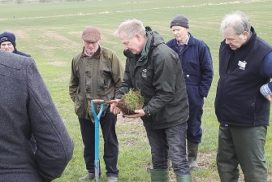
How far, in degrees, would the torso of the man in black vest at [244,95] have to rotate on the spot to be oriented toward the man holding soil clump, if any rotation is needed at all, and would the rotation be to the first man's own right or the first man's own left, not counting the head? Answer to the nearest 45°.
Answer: approximately 45° to the first man's own right

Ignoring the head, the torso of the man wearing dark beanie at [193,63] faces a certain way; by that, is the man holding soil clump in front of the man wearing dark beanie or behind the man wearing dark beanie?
in front

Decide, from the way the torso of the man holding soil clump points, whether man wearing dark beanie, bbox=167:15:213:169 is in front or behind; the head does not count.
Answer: behind

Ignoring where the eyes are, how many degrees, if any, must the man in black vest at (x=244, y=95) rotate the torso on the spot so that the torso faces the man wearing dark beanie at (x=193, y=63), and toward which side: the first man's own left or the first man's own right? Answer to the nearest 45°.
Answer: approximately 90° to the first man's own right

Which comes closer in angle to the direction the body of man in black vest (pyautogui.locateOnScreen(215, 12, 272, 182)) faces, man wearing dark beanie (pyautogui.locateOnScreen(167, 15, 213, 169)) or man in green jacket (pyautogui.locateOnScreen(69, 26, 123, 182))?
the man in green jacket

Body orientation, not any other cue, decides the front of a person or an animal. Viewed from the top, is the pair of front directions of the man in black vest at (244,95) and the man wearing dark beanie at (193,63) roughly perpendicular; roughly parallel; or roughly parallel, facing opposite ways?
roughly parallel

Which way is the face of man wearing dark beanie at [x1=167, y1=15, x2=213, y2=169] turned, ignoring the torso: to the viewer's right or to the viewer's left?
to the viewer's left

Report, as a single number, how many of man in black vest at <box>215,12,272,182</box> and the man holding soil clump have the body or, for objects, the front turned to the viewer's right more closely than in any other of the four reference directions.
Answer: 0

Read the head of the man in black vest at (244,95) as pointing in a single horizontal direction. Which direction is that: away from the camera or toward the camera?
toward the camera

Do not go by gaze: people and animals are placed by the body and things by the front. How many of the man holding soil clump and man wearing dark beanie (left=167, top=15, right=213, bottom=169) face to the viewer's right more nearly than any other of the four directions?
0

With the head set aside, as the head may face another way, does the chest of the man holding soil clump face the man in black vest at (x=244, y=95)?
no

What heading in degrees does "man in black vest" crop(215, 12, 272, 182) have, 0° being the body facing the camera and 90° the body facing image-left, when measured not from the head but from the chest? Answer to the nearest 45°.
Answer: approximately 45°

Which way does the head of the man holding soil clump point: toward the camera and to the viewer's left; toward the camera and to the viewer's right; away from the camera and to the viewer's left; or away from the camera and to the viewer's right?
toward the camera and to the viewer's left

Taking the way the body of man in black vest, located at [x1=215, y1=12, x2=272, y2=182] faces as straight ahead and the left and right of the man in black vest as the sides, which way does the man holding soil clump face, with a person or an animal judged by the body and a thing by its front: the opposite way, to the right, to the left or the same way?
the same way
